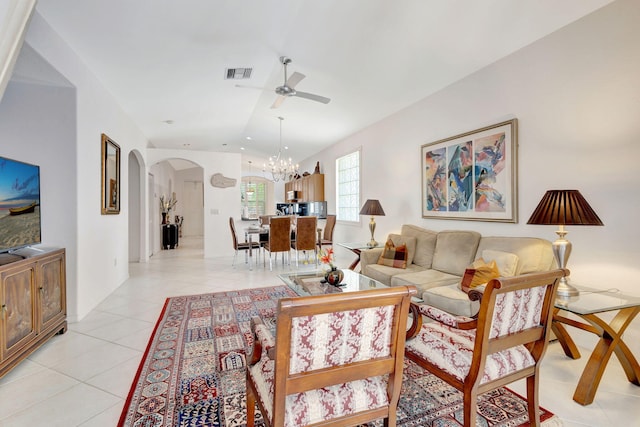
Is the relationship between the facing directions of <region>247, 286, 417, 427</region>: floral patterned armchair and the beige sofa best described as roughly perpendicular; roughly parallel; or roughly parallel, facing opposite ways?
roughly perpendicular

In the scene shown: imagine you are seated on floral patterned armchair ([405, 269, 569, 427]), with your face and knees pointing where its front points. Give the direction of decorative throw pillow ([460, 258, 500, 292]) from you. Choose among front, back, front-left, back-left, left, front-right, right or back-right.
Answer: front-right

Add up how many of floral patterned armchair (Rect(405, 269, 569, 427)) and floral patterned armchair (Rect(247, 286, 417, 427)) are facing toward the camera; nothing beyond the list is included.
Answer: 0

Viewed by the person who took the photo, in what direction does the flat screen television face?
facing the viewer and to the right of the viewer

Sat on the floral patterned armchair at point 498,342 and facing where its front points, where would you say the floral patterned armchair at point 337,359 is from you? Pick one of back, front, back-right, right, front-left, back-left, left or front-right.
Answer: left

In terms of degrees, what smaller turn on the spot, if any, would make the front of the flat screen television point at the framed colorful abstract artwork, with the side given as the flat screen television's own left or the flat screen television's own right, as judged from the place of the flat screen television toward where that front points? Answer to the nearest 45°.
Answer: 0° — it already faces it

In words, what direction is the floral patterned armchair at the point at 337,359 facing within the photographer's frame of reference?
facing away from the viewer and to the left of the viewer

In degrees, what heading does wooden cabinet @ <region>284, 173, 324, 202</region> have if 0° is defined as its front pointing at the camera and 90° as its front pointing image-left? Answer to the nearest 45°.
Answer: approximately 45°

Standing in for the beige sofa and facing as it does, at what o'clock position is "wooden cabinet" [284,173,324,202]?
The wooden cabinet is roughly at 3 o'clock from the beige sofa.

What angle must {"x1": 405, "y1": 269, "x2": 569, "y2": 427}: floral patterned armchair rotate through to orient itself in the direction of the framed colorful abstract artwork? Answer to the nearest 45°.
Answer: approximately 45° to its right

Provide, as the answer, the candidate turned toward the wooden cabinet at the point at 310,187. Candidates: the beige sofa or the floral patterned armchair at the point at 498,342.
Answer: the floral patterned armchair

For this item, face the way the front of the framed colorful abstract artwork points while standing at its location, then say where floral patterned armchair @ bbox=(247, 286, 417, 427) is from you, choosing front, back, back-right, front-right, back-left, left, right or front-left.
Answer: front-left

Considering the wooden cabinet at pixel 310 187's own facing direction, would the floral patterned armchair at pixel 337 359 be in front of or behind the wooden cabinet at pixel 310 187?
in front

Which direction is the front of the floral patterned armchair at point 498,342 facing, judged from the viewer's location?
facing away from the viewer and to the left of the viewer
